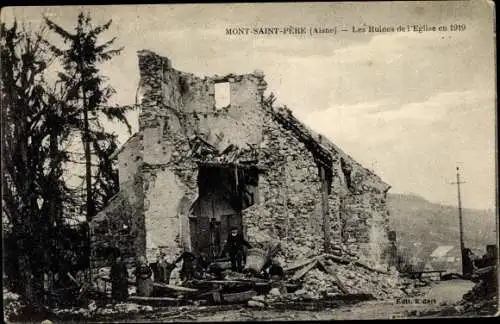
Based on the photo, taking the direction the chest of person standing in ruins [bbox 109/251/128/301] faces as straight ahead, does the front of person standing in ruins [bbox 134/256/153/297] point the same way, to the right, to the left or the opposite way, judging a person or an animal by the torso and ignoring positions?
the same way

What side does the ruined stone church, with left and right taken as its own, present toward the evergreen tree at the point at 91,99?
right

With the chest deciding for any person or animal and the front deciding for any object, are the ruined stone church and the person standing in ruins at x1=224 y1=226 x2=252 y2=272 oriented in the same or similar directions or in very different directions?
same or similar directions

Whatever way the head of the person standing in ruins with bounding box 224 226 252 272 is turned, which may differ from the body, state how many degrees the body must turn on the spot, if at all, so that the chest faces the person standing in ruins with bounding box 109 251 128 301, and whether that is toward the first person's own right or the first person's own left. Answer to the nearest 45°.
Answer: approximately 90° to the first person's own right

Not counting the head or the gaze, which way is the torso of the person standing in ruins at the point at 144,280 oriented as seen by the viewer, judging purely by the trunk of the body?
toward the camera

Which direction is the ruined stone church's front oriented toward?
toward the camera

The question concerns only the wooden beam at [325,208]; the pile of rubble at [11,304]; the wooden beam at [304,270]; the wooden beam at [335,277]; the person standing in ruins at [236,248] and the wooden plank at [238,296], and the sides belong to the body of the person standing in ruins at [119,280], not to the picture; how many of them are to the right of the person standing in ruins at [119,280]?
1

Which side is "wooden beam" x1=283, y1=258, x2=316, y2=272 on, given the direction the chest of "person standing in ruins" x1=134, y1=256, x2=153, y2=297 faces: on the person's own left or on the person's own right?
on the person's own left

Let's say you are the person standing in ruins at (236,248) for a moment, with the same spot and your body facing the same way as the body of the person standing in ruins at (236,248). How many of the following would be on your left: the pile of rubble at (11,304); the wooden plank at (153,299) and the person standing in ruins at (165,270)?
0

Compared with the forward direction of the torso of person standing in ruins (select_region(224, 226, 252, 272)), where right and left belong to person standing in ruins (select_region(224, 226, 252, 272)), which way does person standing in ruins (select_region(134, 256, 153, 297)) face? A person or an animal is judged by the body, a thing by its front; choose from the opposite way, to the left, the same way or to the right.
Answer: the same way

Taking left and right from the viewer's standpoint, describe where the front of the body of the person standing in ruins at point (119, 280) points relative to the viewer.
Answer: facing the viewer

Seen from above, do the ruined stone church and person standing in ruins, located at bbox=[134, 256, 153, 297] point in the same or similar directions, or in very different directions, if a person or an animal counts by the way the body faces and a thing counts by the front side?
same or similar directions

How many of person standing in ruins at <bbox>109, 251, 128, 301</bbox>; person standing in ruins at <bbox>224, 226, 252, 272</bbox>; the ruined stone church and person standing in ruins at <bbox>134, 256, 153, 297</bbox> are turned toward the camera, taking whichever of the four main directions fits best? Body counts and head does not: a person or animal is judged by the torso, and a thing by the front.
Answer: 4

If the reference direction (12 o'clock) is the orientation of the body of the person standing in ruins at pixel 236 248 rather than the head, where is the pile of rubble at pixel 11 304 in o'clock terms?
The pile of rubble is roughly at 3 o'clock from the person standing in ruins.
